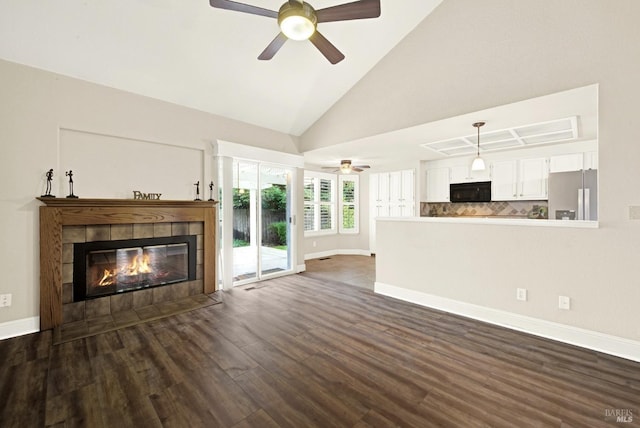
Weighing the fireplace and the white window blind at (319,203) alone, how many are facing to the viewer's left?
0

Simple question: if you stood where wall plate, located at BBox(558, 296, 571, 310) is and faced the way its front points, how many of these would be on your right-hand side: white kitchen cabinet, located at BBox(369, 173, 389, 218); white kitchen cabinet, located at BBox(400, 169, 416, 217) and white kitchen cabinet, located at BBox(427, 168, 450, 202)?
3

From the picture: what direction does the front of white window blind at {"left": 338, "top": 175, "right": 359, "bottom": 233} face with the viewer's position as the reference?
facing the viewer

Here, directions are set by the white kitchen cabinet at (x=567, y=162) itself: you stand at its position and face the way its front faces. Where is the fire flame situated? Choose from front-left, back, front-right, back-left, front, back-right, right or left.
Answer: front

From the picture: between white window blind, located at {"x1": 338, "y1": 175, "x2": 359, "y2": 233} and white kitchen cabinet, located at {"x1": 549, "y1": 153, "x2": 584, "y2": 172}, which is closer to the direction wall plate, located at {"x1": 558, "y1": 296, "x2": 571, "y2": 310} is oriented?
the white window blind

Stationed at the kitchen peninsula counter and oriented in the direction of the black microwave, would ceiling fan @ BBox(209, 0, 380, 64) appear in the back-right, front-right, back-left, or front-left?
back-left

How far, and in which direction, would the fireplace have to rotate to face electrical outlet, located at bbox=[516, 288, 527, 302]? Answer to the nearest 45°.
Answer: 0° — it already faces it

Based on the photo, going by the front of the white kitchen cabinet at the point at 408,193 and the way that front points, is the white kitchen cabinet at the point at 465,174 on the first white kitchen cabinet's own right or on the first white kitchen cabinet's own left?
on the first white kitchen cabinet's own left

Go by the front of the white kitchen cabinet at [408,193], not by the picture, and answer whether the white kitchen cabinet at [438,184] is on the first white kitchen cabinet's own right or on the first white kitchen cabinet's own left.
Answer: on the first white kitchen cabinet's own left

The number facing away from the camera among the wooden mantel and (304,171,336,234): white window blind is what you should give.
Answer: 0

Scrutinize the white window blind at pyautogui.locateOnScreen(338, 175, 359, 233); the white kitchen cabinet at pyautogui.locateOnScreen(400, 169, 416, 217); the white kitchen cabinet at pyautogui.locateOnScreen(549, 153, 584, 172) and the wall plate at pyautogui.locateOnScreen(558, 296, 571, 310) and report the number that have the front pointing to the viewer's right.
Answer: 0

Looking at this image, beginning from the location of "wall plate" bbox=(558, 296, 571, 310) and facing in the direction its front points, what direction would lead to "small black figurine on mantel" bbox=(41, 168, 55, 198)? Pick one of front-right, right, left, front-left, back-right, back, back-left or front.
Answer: front

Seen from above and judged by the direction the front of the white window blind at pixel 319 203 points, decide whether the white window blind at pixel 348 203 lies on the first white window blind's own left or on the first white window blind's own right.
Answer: on the first white window blind's own left

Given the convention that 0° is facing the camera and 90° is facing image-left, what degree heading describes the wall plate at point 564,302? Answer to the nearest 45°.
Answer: approximately 45°

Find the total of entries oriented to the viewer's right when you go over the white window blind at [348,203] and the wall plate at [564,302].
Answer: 0

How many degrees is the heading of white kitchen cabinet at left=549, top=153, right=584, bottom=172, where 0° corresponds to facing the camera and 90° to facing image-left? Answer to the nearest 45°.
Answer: approximately 45°

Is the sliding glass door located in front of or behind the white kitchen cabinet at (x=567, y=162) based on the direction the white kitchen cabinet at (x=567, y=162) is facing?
in front

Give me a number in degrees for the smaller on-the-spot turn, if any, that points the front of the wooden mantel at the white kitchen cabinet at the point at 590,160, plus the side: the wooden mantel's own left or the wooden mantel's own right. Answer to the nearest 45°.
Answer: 0° — it already faces it

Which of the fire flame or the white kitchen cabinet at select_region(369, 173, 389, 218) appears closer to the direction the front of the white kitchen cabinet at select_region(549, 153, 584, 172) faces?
the fire flame
